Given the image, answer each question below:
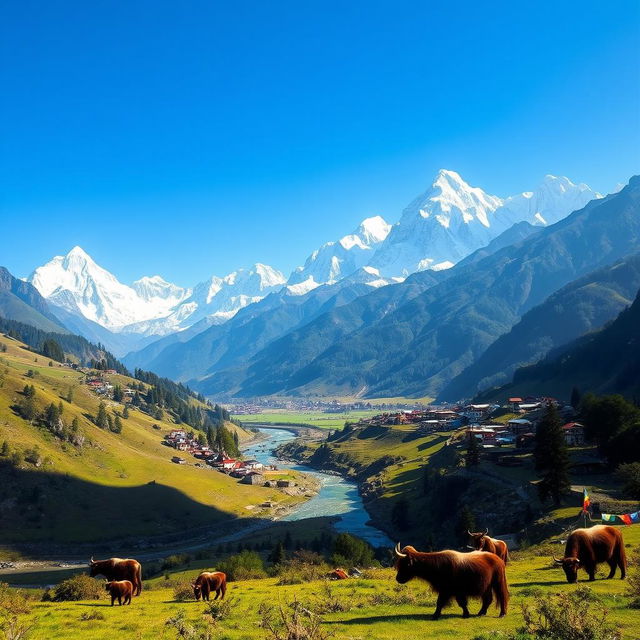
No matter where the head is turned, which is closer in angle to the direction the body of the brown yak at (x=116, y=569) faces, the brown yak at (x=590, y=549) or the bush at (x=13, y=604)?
the bush

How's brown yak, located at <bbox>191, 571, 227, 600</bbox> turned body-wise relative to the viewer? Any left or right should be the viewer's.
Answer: facing the viewer and to the left of the viewer

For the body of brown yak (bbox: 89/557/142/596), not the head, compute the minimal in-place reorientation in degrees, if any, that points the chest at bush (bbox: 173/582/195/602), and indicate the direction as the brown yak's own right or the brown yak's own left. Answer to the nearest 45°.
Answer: approximately 180°

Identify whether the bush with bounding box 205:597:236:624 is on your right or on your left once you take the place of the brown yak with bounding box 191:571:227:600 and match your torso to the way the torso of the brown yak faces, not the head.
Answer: on your left

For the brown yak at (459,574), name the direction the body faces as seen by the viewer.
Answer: to the viewer's left

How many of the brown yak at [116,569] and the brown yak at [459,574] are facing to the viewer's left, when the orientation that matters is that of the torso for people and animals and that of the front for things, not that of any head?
2

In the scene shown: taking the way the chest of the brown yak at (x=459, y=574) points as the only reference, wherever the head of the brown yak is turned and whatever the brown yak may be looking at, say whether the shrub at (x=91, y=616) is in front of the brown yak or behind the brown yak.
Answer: in front

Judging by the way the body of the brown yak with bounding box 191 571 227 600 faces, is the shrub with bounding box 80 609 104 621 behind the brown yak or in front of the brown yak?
in front

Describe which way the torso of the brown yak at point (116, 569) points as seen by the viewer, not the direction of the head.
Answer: to the viewer's left
